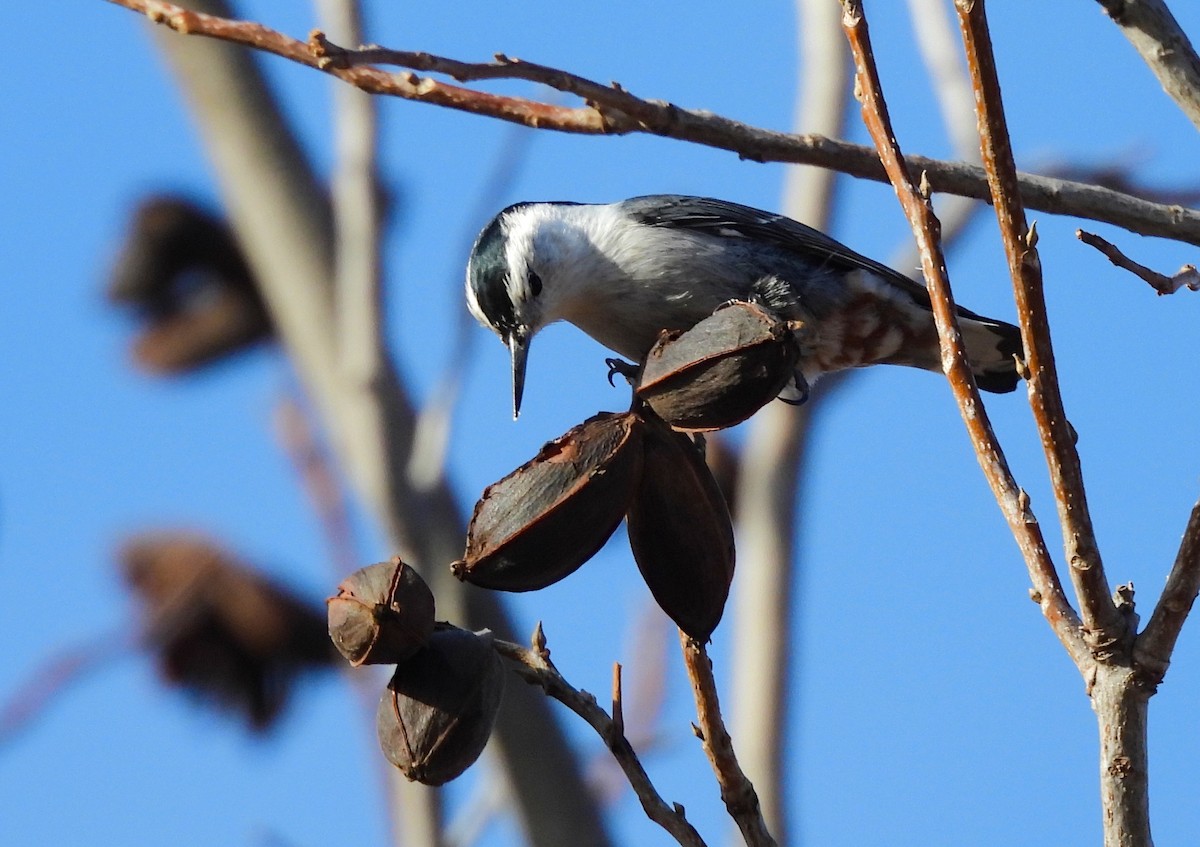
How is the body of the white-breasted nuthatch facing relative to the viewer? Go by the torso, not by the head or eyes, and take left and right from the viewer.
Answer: facing to the left of the viewer

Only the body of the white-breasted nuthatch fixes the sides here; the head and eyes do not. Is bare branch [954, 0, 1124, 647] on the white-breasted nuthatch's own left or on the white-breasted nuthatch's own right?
on the white-breasted nuthatch's own left

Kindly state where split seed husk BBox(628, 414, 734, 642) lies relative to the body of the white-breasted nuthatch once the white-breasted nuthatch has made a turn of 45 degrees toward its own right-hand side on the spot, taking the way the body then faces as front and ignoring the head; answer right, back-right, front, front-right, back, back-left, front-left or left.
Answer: front-left

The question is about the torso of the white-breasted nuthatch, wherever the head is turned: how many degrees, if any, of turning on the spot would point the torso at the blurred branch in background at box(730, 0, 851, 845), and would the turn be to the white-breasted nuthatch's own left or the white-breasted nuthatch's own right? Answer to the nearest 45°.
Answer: approximately 90° to the white-breasted nuthatch's own right

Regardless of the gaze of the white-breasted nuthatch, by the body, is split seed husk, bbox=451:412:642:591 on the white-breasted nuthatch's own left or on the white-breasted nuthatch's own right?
on the white-breasted nuthatch's own left

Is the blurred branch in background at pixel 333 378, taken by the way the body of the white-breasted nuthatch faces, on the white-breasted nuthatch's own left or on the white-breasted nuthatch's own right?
on the white-breasted nuthatch's own right
